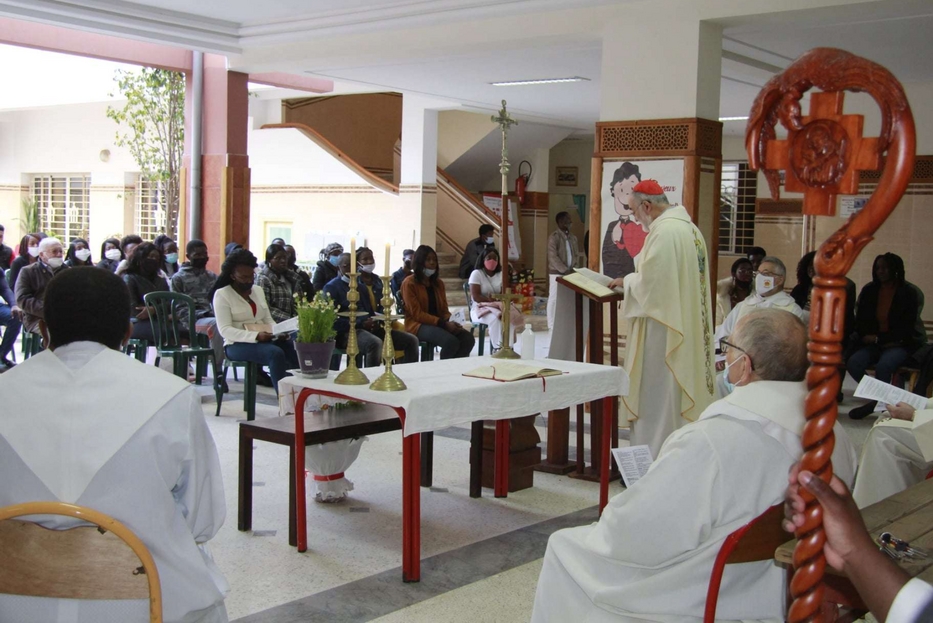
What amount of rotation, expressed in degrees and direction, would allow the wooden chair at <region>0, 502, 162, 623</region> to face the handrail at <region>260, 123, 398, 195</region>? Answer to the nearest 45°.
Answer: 0° — it already faces it

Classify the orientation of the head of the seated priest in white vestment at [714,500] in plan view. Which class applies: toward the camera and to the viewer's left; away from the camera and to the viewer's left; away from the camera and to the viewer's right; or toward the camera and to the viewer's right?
away from the camera and to the viewer's left

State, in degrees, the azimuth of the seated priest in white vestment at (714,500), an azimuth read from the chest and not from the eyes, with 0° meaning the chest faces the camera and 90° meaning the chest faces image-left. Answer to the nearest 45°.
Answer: approximately 135°

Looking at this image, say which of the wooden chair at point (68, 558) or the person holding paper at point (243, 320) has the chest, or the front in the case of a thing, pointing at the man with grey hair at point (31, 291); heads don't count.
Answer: the wooden chair

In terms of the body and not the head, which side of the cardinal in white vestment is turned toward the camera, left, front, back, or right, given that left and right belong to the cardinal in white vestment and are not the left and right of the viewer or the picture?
left

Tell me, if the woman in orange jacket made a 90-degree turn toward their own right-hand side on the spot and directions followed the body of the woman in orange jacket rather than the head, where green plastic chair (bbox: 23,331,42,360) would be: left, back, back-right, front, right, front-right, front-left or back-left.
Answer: front-right

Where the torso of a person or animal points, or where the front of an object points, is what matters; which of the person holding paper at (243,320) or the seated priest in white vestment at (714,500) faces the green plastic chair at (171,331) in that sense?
the seated priest in white vestment

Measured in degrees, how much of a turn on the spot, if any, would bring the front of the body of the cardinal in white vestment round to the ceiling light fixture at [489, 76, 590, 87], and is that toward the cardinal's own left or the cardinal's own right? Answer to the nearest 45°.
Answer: approximately 90° to the cardinal's own right

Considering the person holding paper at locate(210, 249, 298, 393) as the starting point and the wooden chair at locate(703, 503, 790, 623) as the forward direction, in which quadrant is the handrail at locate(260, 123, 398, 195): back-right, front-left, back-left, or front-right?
back-left

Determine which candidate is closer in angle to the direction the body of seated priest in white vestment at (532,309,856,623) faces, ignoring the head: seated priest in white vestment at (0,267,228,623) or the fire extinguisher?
the fire extinguisher

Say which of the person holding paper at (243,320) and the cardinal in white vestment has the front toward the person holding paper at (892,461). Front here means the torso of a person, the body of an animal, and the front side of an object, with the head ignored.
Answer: the person holding paper at (243,320)

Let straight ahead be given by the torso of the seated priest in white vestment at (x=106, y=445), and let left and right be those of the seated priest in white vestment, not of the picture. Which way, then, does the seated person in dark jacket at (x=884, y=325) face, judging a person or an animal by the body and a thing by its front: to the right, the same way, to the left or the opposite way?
to the left
